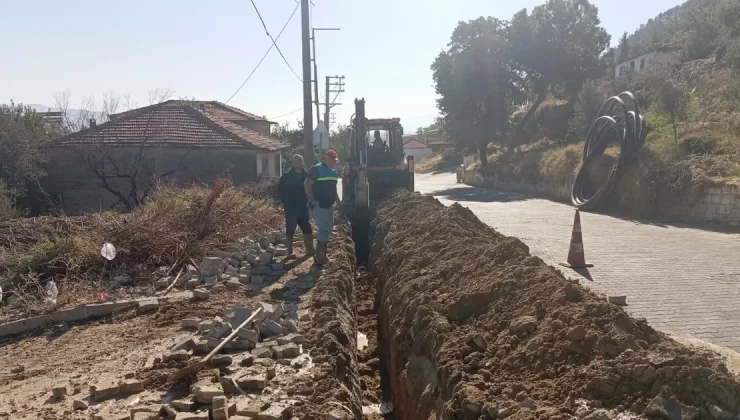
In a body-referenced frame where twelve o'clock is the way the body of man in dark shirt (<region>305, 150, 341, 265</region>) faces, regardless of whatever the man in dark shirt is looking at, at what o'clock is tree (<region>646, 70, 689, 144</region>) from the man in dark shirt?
The tree is roughly at 9 o'clock from the man in dark shirt.

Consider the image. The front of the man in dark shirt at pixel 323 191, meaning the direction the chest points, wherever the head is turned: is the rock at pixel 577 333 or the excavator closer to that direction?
the rock

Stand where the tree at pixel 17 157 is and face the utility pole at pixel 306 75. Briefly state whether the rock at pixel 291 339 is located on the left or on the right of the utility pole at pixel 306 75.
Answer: right

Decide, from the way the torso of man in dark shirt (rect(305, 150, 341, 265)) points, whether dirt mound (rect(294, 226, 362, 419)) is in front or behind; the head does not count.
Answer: in front

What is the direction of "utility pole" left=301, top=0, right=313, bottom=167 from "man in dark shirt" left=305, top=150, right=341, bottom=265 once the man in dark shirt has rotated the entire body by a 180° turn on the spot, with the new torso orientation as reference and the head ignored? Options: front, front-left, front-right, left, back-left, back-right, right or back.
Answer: front-right

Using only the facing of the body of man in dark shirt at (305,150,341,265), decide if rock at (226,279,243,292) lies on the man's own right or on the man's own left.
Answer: on the man's own right

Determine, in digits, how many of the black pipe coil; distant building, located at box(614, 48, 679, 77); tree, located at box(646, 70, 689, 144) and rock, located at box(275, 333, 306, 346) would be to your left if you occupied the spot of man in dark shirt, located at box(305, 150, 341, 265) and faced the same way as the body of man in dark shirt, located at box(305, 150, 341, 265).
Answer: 3

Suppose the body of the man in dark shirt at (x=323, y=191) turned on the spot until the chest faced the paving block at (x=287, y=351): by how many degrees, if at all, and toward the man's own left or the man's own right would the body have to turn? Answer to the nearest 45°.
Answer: approximately 45° to the man's own right

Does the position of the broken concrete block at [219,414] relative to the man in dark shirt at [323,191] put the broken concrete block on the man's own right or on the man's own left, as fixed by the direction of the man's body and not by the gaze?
on the man's own right

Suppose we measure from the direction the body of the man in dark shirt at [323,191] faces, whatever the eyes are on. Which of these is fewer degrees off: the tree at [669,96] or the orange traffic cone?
the orange traffic cone

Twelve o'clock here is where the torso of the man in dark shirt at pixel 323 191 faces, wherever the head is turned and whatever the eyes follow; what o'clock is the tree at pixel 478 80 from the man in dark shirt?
The tree is roughly at 8 o'clock from the man in dark shirt.

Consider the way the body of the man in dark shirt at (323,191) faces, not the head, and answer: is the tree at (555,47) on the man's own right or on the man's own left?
on the man's own left

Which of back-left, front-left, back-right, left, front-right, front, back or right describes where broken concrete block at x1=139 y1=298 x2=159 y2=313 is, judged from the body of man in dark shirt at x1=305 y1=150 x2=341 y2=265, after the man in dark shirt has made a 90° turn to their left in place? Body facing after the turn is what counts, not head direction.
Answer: back

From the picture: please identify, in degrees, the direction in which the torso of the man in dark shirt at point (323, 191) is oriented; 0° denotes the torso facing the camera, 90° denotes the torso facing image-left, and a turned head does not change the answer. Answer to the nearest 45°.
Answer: approximately 315°

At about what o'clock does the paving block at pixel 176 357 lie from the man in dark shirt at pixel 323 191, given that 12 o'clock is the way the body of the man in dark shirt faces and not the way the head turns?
The paving block is roughly at 2 o'clock from the man in dark shirt.

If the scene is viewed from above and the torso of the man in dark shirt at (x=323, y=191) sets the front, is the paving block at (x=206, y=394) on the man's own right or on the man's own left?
on the man's own right
